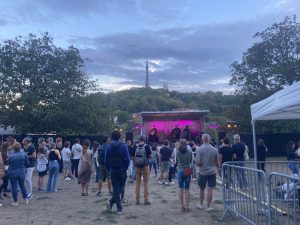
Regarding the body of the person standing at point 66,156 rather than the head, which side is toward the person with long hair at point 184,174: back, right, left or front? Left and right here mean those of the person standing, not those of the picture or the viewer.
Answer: right

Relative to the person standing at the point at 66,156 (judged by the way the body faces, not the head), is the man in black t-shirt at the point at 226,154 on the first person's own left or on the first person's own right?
on the first person's own right

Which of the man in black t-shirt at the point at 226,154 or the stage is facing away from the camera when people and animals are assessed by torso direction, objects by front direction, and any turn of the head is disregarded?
the man in black t-shirt

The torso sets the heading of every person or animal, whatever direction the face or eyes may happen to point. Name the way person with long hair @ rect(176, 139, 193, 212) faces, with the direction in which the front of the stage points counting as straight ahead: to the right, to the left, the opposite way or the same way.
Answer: the opposite way

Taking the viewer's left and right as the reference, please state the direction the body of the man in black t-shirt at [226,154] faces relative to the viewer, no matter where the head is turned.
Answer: facing away from the viewer

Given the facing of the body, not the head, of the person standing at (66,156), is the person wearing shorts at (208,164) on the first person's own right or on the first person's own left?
on the first person's own right

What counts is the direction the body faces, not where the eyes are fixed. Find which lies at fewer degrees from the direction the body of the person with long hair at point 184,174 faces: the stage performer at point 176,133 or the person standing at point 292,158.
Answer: the stage performer

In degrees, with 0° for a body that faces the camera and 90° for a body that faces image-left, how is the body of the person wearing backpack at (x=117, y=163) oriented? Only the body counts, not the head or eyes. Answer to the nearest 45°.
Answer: approximately 180°

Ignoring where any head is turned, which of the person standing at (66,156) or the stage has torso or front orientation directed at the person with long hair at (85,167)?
the stage

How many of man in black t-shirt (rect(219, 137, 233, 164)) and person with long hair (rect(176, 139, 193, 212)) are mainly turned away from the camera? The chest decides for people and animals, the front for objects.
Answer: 2

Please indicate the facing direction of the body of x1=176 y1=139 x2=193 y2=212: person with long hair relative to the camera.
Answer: away from the camera

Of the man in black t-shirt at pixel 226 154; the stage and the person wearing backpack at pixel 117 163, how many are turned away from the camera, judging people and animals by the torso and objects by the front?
2

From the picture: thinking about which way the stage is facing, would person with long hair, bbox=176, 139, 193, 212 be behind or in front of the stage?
in front

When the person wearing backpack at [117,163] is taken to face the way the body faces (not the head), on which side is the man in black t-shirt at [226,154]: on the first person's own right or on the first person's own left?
on the first person's own right
